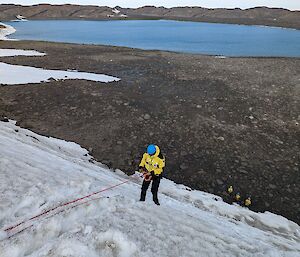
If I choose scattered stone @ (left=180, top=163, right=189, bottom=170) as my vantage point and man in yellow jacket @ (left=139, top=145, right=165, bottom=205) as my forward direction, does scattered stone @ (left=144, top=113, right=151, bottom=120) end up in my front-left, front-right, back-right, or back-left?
back-right

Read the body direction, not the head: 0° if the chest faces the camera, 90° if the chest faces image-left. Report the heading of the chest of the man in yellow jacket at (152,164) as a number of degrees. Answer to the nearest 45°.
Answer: approximately 45°

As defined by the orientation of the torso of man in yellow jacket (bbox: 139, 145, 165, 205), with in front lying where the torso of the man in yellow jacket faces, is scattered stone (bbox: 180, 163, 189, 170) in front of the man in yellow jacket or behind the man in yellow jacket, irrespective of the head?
behind

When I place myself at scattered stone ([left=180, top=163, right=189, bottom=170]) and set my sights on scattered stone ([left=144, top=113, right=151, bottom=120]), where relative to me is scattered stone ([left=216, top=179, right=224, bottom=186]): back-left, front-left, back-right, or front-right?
back-right

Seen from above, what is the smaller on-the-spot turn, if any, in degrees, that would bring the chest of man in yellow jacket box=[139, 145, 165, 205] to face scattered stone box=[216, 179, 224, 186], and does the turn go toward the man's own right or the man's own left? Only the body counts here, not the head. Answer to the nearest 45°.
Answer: approximately 180°

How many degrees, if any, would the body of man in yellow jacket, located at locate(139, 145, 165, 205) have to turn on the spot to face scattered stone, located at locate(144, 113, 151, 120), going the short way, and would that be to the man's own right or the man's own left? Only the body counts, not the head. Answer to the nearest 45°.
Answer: approximately 135° to the man's own right
